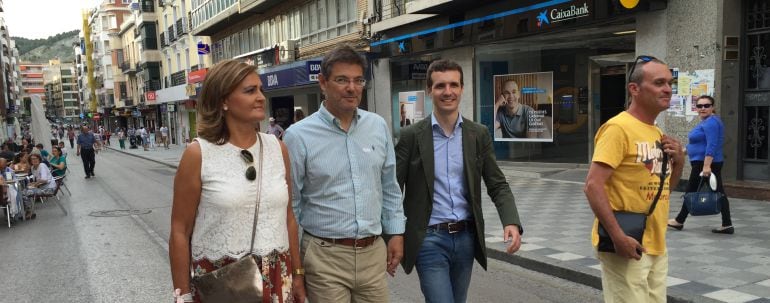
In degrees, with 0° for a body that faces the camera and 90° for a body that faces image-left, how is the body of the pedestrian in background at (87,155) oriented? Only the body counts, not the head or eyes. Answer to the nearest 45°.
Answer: approximately 0°

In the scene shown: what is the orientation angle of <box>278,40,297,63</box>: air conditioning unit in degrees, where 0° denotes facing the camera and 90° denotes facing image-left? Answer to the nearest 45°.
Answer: approximately 45°

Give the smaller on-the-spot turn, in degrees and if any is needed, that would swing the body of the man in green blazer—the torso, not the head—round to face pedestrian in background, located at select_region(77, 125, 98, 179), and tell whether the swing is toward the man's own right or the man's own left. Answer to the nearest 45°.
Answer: approximately 135° to the man's own right

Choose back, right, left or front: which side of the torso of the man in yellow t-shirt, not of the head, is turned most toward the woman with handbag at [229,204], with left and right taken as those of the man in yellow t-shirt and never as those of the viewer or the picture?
right

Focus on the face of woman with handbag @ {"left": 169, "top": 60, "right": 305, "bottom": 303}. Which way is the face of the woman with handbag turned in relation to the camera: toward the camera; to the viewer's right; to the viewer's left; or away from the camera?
to the viewer's right

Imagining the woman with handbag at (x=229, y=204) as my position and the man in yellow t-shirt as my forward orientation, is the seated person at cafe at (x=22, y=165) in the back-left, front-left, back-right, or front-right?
back-left

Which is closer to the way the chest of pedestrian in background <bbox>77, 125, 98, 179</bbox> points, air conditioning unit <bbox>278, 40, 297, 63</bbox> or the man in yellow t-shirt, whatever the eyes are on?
the man in yellow t-shirt

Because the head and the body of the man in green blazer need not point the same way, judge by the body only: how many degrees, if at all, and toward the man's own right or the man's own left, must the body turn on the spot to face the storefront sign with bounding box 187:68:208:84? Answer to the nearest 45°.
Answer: approximately 135° to the man's own right

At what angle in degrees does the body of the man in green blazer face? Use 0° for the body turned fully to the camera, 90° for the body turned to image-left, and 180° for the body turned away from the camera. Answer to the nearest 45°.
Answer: approximately 0°
